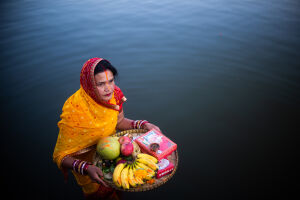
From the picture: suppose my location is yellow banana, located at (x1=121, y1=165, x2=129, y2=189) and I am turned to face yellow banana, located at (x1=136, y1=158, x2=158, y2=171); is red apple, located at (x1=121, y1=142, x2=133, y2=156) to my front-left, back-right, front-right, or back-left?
front-left

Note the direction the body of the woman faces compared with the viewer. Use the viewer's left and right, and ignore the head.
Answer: facing the viewer and to the right of the viewer

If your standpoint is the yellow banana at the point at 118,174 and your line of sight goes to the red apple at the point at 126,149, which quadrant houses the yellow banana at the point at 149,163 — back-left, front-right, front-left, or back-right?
front-right

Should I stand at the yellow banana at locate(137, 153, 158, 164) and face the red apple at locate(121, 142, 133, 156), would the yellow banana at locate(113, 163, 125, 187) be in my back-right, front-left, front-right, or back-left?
front-left
